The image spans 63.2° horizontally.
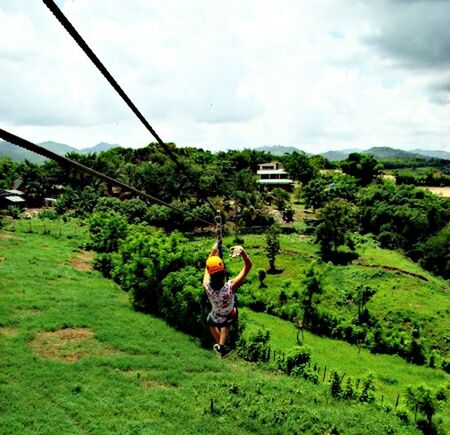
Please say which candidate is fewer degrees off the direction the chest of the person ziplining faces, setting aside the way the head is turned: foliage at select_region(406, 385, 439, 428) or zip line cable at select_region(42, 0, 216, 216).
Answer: the foliage

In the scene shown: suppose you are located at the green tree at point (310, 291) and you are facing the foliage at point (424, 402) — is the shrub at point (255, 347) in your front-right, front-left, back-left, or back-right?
front-right

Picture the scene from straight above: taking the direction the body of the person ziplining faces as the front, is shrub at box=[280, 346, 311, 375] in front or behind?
in front

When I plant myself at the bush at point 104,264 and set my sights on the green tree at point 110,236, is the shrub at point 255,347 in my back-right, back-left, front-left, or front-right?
back-right

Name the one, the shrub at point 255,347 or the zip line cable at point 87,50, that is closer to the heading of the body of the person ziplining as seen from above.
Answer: the shrub

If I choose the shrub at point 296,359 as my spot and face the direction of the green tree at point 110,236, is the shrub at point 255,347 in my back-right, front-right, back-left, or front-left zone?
front-left

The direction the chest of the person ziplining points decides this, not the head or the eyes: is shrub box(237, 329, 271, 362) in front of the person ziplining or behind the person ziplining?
in front

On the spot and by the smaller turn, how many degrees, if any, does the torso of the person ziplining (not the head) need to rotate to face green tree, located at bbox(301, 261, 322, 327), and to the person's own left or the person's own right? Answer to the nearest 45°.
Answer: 0° — they already face it

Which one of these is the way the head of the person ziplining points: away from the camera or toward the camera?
away from the camera

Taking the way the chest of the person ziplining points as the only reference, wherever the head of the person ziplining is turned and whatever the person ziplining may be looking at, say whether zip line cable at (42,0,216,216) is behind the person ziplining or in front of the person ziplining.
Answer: behind

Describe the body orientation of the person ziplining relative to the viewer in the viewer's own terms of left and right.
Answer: facing away from the viewer

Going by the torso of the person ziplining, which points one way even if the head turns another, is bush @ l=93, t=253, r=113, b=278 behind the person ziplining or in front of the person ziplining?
in front
